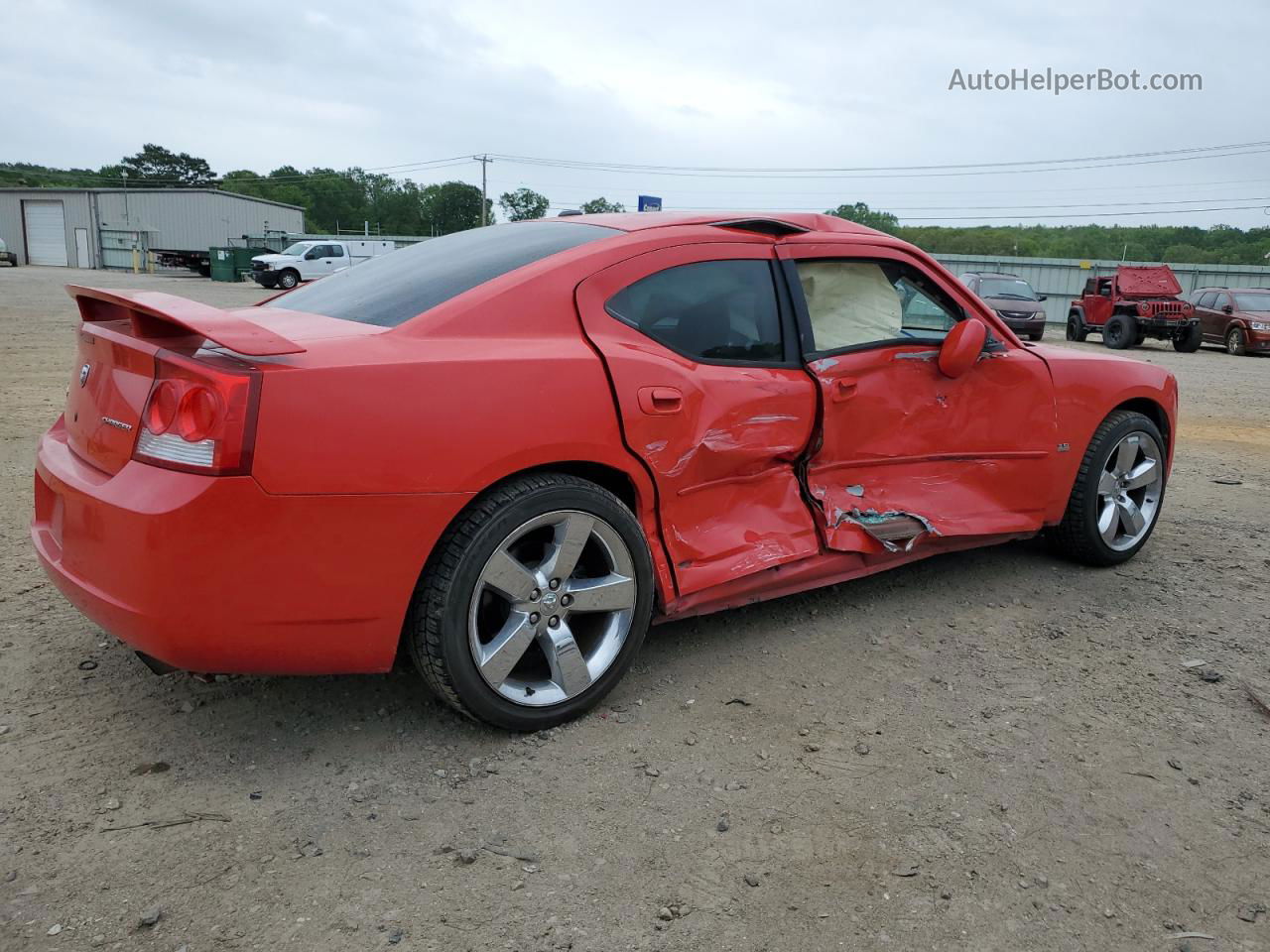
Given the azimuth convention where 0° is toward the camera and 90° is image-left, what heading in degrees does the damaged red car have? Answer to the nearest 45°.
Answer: approximately 225°

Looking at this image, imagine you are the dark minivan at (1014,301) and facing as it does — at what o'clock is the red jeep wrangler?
The red jeep wrangler is roughly at 10 o'clock from the dark minivan.

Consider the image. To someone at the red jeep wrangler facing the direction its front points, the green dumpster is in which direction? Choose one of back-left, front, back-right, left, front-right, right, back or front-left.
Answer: back-right

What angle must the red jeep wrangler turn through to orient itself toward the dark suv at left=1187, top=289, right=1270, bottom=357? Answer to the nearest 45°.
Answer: approximately 90° to its left

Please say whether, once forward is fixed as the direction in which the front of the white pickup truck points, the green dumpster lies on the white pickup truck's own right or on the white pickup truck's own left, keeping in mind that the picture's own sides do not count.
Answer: on the white pickup truck's own right

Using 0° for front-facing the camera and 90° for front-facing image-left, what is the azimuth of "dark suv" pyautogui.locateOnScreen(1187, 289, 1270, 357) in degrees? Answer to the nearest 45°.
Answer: approximately 315°

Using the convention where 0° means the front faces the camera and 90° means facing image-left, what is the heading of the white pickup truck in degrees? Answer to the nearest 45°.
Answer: approximately 45°

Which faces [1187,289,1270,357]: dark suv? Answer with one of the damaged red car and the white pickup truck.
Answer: the damaged red car

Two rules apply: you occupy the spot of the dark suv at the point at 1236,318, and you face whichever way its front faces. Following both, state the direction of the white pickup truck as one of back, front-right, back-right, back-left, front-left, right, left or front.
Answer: back-right

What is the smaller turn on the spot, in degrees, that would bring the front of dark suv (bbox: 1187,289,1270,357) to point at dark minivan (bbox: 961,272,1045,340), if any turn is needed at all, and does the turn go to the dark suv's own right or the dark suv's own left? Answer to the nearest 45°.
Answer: approximately 90° to the dark suv's own right

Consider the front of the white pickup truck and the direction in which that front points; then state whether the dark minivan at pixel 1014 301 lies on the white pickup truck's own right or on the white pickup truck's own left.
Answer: on the white pickup truck's own left

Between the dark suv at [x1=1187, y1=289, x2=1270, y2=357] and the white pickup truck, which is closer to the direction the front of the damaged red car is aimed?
the dark suv
